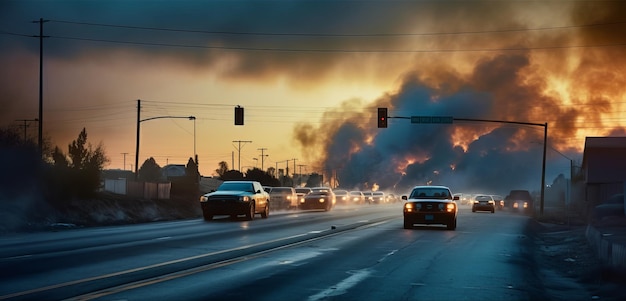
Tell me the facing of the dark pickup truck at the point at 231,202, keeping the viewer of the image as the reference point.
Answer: facing the viewer and to the left of the viewer

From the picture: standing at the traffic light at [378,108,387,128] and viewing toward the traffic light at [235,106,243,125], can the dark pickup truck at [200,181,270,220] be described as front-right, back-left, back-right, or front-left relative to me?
front-left

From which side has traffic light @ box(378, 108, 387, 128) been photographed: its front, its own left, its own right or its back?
front

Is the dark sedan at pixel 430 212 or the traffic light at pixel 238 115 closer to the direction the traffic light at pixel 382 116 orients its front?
the dark sedan

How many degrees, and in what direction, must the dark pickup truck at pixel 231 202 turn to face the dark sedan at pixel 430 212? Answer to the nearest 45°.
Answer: approximately 90° to its left

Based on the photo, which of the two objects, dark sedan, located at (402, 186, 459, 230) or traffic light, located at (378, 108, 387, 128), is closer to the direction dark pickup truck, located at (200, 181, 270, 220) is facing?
the dark sedan

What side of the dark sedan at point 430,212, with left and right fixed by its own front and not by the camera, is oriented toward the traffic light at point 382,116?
back

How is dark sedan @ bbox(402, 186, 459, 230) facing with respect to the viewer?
toward the camera

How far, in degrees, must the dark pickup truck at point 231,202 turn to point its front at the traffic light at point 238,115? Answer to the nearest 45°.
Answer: approximately 135° to its right

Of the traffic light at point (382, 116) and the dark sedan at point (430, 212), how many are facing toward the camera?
2

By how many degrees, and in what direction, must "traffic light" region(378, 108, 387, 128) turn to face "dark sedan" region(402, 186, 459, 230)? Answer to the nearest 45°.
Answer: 0° — it already faces it
